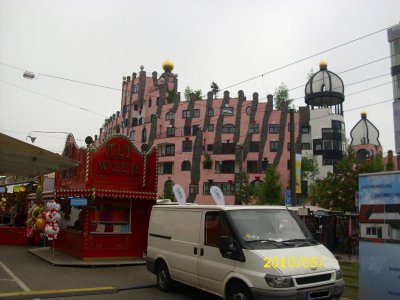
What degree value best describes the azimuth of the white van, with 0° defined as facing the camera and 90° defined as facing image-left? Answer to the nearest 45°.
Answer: approximately 315°

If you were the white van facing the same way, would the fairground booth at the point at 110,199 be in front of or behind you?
behind

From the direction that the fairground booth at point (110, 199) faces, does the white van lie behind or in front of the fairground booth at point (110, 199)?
in front

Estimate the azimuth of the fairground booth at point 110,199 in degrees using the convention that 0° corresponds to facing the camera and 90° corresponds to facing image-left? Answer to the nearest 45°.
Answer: approximately 0°
